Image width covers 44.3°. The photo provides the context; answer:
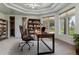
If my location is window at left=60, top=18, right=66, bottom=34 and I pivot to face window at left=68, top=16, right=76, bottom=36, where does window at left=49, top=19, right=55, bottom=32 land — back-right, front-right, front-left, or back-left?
back-right

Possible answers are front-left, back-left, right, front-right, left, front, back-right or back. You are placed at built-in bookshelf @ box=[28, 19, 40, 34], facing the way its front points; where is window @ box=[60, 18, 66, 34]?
left

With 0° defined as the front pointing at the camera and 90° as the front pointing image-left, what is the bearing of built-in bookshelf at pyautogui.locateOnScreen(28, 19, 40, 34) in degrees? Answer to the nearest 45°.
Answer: approximately 0°

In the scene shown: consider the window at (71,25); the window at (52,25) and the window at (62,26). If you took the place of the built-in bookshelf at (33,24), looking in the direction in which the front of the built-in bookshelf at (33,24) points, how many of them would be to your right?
0

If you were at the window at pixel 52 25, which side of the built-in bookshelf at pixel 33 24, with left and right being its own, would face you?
left

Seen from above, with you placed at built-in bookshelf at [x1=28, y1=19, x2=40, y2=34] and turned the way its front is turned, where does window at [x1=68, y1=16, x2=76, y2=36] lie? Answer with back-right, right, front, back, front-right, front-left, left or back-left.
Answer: left
